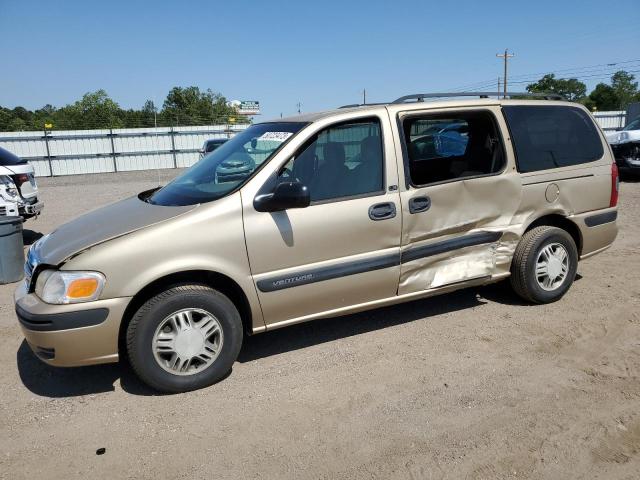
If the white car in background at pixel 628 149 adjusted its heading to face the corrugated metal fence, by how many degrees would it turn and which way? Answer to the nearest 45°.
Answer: approximately 45° to its right

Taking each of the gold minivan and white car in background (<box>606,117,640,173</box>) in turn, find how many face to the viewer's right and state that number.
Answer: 0

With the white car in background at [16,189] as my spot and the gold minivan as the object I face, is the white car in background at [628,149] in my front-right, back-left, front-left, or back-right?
front-left

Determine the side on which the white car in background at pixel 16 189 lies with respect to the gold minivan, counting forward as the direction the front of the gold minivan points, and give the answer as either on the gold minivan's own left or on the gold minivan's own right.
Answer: on the gold minivan's own right

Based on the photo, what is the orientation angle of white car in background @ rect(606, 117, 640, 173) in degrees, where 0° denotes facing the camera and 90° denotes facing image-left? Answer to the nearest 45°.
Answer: approximately 45°

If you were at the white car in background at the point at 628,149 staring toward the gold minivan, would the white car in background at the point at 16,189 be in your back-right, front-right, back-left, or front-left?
front-right

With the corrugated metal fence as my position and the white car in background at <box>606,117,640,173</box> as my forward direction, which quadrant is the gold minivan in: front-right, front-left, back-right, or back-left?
front-right

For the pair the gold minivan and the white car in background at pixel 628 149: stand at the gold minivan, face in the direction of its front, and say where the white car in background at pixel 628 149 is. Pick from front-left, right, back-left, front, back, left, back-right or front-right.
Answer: back

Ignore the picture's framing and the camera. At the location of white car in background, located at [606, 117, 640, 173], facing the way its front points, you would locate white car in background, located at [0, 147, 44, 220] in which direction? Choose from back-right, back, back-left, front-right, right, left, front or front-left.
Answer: front

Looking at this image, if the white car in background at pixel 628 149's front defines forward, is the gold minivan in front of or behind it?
in front

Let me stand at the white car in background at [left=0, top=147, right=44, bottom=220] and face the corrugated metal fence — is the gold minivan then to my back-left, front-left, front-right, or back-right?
back-right

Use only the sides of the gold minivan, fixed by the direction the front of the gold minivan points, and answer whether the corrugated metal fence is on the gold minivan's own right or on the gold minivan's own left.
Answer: on the gold minivan's own right

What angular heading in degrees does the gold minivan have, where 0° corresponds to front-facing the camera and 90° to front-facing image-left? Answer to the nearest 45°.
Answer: approximately 45°

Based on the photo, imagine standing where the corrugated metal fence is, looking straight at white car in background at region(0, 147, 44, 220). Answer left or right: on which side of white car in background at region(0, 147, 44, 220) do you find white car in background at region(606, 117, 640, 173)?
left
